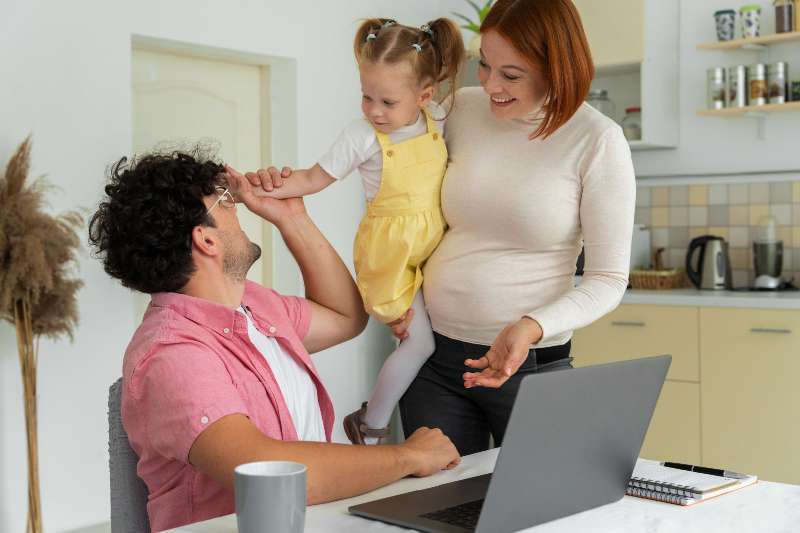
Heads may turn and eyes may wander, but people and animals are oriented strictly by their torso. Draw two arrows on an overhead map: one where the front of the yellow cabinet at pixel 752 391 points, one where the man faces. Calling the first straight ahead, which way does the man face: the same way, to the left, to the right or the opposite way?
to the left

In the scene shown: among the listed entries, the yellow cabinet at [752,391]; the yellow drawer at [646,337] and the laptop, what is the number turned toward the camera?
2

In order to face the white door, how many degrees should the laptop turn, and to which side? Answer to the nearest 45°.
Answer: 0° — it already faces it

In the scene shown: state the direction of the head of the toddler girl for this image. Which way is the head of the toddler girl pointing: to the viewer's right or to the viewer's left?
to the viewer's left

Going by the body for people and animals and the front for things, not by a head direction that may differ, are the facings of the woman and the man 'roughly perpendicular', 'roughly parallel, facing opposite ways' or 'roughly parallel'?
roughly perpendicular

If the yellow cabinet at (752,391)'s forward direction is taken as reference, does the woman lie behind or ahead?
ahead

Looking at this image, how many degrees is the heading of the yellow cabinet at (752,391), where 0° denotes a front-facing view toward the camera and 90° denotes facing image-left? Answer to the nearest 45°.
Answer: approximately 0°

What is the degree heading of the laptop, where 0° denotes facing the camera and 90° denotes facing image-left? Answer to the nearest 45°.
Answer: approximately 135°

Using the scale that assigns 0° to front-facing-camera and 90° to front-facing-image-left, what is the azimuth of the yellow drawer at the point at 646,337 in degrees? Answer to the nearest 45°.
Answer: approximately 0°
